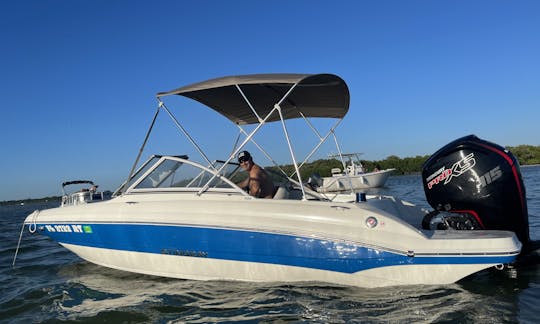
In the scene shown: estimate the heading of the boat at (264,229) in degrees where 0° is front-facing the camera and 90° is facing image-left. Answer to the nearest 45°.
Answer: approximately 90°
